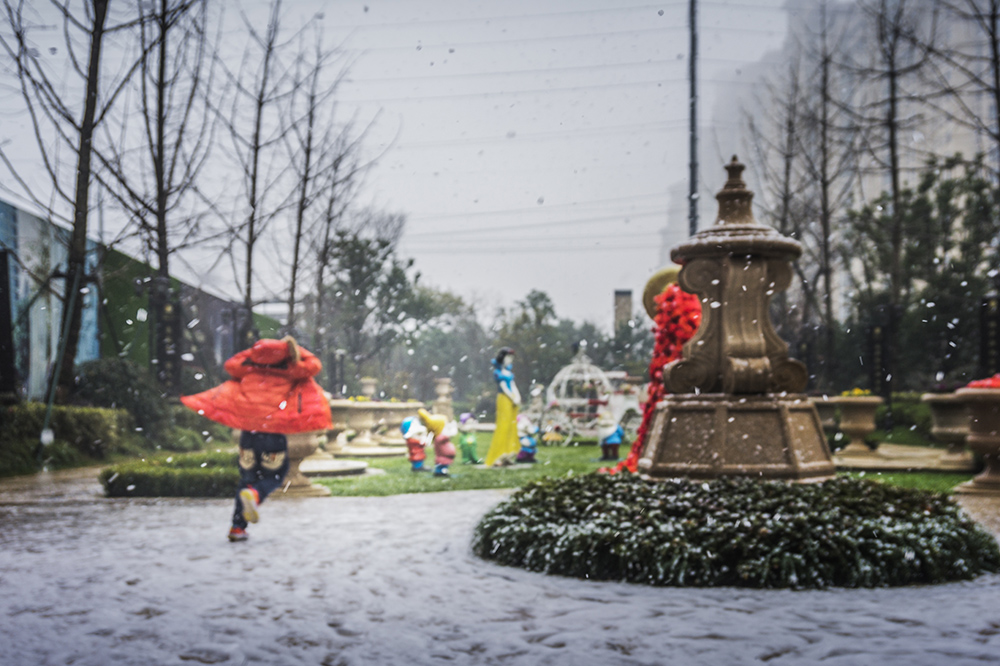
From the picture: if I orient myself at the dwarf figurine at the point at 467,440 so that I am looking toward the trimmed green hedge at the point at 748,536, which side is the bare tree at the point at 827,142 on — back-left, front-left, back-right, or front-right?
back-left

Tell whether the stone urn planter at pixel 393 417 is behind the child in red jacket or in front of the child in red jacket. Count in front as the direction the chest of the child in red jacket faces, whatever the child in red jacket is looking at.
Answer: in front

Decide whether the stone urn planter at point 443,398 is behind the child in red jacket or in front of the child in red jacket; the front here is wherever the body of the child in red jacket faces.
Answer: in front

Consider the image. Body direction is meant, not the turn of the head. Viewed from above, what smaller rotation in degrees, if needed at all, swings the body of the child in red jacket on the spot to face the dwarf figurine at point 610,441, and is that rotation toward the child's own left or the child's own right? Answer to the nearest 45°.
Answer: approximately 45° to the child's own right

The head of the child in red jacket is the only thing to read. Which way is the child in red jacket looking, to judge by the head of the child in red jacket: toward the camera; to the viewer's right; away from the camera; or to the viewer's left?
away from the camera

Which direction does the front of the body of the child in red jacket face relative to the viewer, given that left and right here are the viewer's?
facing away from the viewer

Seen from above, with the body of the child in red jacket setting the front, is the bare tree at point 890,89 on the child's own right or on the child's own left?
on the child's own right

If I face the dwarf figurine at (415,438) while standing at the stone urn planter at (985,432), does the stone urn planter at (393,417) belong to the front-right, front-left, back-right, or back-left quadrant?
front-right

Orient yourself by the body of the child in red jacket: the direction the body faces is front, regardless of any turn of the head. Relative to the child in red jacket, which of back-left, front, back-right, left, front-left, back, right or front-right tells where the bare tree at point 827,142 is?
front-right

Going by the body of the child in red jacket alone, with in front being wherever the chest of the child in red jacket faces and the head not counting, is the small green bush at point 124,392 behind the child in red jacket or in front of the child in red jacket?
in front

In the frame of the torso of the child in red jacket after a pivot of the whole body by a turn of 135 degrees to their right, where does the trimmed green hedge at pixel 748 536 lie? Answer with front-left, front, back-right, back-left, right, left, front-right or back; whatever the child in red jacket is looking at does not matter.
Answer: front

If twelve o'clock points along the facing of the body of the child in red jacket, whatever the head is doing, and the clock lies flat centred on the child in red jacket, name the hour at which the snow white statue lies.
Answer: The snow white statue is roughly at 1 o'clock from the child in red jacket.
